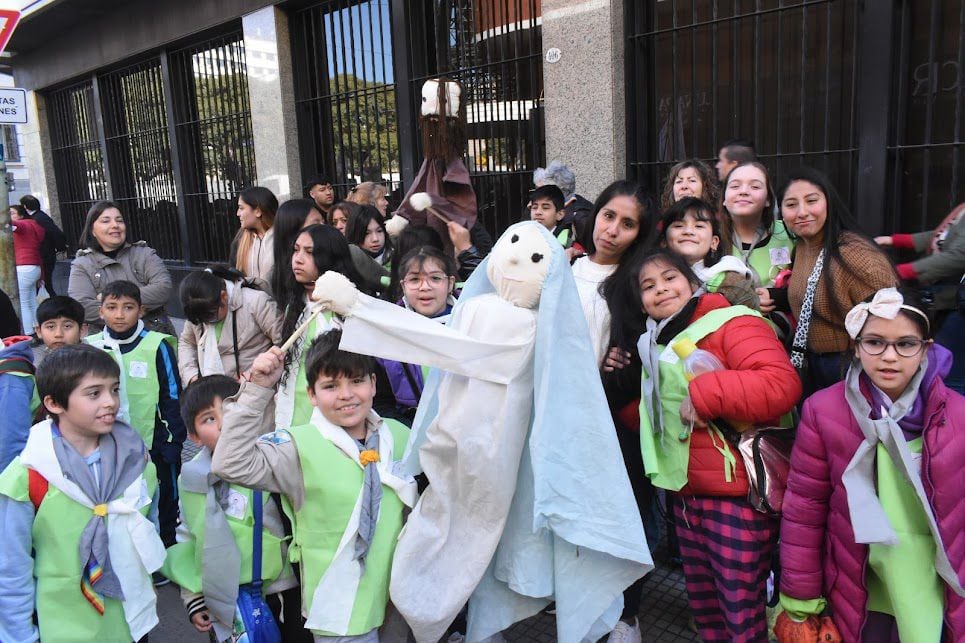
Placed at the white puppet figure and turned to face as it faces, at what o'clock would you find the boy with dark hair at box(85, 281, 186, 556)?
The boy with dark hair is roughly at 3 o'clock from the white puppet figure.

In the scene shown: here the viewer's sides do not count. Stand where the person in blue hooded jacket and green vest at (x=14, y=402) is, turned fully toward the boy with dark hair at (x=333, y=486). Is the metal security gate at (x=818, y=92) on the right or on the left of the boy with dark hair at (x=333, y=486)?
left
